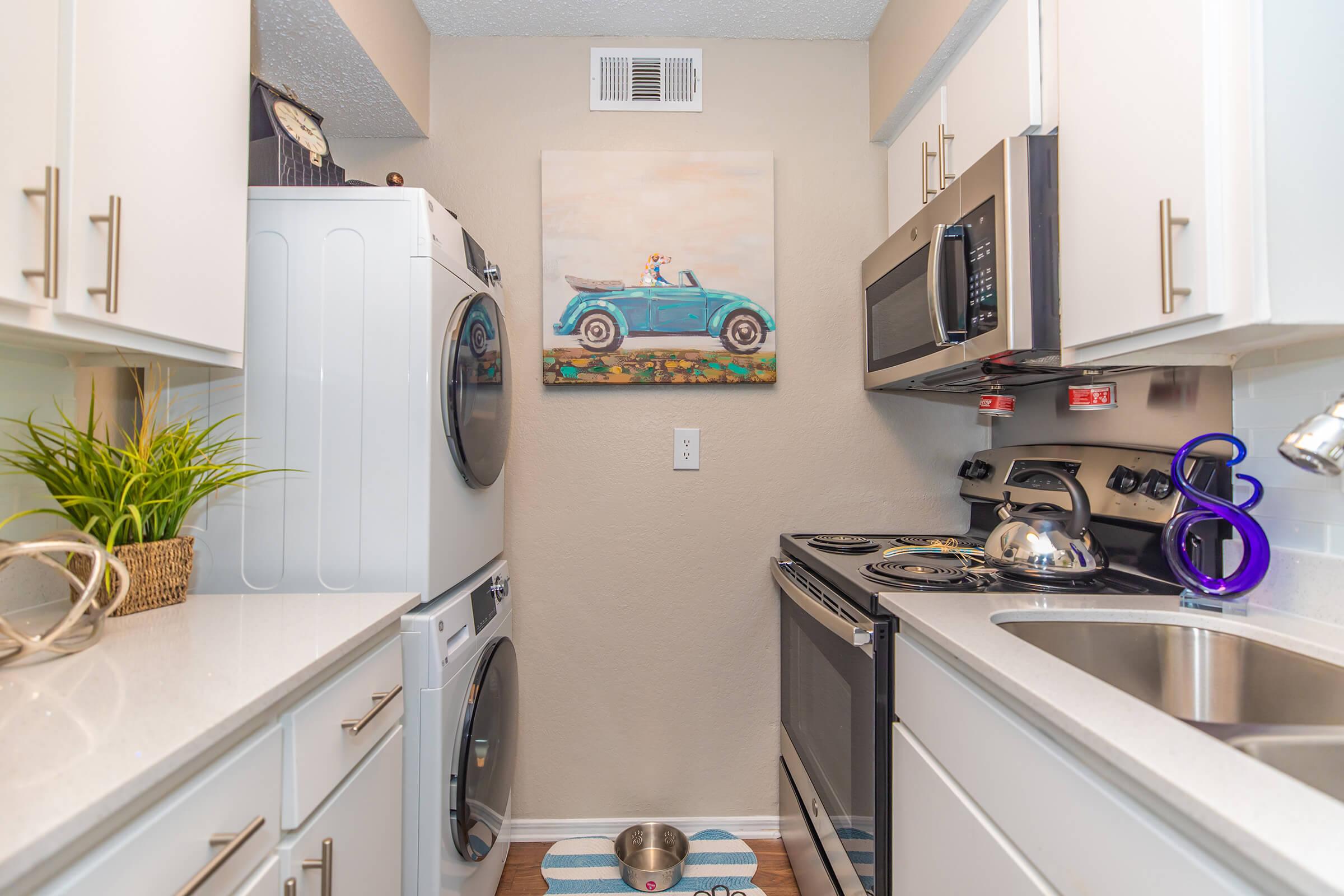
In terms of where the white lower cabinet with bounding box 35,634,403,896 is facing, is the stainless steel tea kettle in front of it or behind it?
in front

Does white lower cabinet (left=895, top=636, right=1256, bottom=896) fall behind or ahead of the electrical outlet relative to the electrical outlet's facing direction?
ahead

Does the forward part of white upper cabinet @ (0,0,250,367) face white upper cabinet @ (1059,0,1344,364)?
yes

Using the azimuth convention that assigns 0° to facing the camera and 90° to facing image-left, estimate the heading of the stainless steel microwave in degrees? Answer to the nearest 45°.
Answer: approximately 45°

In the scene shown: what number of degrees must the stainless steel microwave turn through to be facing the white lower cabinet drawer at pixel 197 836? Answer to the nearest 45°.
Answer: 0° — it already faces it

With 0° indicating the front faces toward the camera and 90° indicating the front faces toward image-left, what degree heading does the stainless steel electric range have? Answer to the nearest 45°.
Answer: approximately 45°

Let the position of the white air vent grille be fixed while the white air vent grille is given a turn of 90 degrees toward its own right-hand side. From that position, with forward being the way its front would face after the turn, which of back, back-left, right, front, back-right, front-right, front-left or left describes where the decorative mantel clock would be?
front-left

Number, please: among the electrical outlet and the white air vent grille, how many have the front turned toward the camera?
2

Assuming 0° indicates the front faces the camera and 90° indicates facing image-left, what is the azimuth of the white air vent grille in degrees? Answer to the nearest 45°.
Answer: approximately 0°

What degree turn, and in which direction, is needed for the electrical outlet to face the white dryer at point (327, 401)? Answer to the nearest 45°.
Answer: approximately 45° to its right

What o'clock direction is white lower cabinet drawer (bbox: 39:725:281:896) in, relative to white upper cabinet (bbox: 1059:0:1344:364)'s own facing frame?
The white lower cabinet drawer is roughly at 12 o'clock from the white upper cabinet.

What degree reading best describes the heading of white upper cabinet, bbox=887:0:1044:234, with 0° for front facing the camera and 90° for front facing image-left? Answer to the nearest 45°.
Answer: approximately 45°
